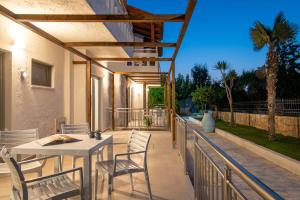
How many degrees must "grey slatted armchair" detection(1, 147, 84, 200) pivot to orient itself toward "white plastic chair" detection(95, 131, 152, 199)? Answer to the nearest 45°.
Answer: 0° — it already faces it

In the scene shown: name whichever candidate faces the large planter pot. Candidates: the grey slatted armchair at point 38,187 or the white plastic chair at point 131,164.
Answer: the grey slatted armchair at point 38,187

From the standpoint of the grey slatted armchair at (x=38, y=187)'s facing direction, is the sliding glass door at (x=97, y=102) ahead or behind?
ahead

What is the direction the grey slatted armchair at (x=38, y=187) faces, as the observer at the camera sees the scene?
facing away from the viewer and to the right of the viewer

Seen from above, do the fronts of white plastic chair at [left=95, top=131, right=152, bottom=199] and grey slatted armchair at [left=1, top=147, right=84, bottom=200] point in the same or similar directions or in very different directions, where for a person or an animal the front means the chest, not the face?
very different directions

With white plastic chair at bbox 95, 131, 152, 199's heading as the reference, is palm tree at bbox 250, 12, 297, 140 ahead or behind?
behind

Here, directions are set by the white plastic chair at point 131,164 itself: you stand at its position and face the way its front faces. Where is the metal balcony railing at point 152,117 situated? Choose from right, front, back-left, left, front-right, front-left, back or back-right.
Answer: back-right

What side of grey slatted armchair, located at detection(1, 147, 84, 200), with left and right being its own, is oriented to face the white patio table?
front

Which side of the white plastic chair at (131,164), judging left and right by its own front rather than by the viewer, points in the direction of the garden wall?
back

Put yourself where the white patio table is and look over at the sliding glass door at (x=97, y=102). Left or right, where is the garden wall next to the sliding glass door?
right

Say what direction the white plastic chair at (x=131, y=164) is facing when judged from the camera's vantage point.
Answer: facing the viewer and to the left of the viewer
